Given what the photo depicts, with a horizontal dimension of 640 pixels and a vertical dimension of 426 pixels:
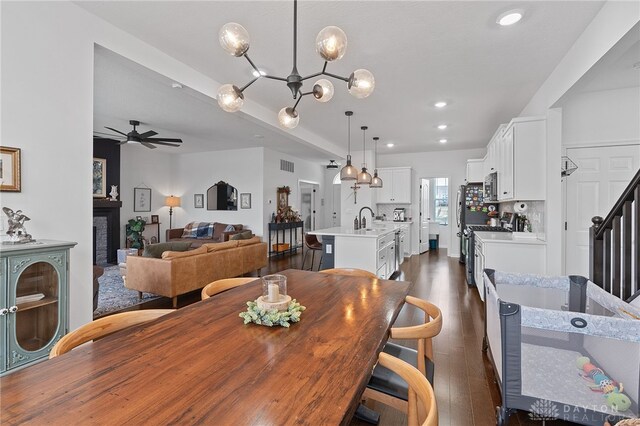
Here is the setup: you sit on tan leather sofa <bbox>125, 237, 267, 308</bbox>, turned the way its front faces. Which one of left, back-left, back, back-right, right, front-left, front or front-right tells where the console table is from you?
right

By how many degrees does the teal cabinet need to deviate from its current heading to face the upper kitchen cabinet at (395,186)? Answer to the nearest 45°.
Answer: approximately 45° to its left

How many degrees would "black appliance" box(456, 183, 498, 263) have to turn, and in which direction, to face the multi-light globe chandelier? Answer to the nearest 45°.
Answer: approximately 90° to its left

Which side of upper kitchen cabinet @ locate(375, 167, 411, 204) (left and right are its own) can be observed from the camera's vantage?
front

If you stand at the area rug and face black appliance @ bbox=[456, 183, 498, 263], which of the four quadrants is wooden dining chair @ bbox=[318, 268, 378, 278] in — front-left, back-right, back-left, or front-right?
front-right

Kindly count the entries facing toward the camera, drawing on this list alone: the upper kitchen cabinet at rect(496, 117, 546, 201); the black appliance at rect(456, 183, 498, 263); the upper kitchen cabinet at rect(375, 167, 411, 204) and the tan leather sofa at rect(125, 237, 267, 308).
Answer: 1

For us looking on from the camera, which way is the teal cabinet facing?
facing the viewer and to the right of the viewer

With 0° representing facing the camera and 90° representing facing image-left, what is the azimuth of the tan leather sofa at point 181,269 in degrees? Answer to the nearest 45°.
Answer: approximately 135°

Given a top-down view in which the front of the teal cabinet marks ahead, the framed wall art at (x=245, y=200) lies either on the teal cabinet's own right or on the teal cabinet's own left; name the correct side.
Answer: on the teal cabinet's own left

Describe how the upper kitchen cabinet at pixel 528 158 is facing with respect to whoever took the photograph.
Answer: facing to the left of the viewer

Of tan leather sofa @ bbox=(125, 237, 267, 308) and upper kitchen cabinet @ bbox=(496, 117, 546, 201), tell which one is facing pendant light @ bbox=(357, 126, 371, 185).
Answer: the upper kitchen cabinet

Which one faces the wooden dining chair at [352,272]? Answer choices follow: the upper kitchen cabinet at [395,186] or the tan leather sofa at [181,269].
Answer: the upper kitchen cabinet

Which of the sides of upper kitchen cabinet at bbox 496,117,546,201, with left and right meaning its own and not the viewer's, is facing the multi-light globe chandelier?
left

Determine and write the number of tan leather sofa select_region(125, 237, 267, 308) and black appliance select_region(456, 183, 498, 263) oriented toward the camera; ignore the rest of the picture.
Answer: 0
